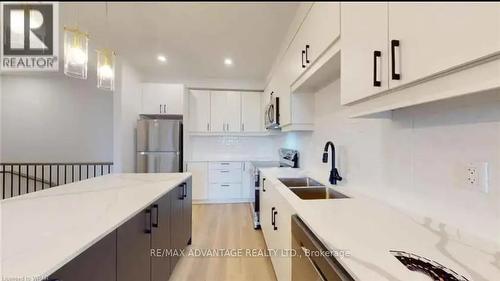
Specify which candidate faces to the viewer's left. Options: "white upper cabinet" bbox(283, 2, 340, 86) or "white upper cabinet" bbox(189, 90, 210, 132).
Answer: "white upper cabinet" bbox(283, 2, 340, 86)

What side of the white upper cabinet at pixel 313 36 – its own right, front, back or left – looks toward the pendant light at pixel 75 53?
front

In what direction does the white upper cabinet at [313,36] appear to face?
to the viewer's left

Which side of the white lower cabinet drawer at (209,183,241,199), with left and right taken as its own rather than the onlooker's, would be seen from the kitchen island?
front

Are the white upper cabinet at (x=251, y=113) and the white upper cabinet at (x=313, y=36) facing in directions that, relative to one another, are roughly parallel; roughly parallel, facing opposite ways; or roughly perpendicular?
roughly perpendicular

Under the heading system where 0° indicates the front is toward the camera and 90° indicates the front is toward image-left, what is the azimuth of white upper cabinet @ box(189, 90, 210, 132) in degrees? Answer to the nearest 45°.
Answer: approximately 0°

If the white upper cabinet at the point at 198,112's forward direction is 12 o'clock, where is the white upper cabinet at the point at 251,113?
the white upper cabinet at the point at 251,113 is roughly at 9 o'clock from the white upper cabinet at the point at 198,112.

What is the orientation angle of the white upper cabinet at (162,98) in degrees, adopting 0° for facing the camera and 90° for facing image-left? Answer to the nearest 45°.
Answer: approximately 0°
